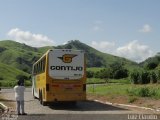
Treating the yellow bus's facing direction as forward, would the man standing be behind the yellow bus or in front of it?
behind

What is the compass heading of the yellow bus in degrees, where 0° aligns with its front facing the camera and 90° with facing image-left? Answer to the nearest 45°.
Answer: approximately 180°
